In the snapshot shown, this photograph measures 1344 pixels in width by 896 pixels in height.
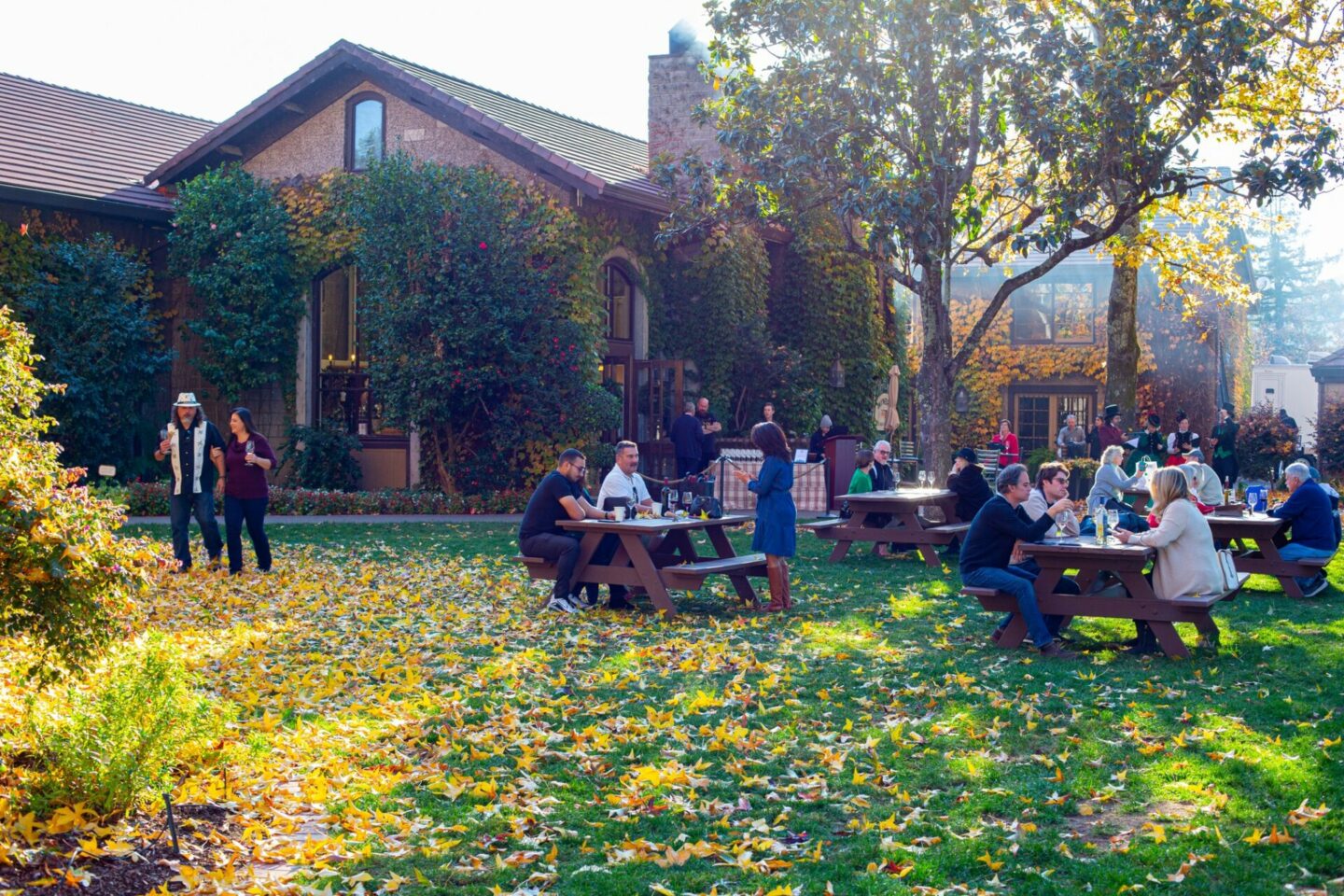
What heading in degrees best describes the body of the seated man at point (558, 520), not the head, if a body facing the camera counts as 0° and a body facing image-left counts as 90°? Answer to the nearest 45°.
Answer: approximately 270°

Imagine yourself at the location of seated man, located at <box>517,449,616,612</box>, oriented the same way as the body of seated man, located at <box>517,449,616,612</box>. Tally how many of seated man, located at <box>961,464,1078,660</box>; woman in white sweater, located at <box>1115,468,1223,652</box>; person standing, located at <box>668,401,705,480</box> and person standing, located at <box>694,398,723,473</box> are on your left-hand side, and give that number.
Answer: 2

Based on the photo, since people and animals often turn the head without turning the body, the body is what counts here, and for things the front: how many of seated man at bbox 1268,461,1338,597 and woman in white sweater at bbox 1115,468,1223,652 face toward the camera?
0

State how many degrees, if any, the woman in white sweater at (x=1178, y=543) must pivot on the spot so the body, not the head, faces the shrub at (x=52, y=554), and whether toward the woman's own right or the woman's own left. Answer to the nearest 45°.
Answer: approximately 45° to the woman's own left

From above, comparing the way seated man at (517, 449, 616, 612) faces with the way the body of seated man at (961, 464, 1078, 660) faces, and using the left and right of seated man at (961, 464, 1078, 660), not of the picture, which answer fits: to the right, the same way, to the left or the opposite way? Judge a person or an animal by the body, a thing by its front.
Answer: the same way

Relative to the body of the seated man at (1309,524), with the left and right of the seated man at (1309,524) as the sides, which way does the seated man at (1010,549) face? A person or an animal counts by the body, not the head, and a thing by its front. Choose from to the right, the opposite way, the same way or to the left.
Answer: the opposite way

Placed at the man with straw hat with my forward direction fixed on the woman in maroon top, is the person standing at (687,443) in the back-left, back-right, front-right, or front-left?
front-left

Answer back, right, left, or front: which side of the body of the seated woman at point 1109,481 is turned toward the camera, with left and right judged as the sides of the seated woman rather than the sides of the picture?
right

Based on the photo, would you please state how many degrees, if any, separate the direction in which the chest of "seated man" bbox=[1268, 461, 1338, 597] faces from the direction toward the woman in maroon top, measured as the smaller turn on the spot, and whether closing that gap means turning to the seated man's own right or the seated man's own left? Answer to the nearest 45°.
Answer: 0° — they already face them

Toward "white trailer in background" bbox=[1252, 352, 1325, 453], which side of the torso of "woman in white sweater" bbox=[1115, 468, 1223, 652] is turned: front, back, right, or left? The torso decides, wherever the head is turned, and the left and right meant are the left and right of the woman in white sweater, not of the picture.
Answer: right

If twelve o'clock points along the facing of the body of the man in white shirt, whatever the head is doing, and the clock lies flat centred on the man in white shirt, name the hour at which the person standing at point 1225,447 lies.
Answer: The person standing is roughly at 9 o'clock from the man in white shirt.

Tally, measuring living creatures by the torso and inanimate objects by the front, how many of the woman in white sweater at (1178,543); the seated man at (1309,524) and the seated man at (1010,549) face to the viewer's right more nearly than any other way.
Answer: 1

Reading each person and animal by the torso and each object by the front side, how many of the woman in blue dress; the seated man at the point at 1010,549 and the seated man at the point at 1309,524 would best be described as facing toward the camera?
0

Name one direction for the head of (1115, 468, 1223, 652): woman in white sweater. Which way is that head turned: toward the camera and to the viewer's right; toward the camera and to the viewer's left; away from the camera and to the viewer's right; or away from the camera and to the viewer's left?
away from the camera and to the viewer's left

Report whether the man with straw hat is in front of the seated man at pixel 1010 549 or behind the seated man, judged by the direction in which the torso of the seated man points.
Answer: behind

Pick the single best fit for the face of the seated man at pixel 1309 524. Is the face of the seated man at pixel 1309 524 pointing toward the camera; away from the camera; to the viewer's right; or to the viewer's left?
to the viewer's left

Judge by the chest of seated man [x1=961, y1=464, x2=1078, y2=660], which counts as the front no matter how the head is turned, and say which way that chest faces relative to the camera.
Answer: to the viewer's right
